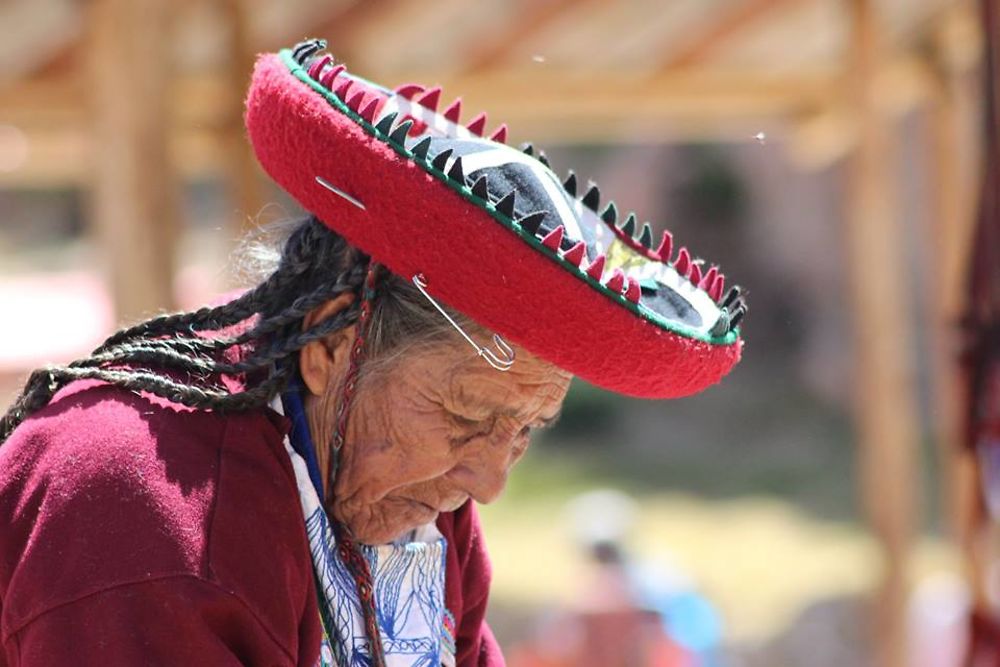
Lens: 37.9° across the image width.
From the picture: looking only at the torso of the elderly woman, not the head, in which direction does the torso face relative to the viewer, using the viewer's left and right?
facing the viewer and to the right of the viewer

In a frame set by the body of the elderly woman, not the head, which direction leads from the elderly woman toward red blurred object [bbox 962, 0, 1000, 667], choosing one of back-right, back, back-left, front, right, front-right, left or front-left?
left

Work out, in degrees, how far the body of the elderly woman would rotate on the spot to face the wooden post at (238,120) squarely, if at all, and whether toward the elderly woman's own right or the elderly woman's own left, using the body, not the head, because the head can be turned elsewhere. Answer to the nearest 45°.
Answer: approximately 135° to the elderly woman's own left

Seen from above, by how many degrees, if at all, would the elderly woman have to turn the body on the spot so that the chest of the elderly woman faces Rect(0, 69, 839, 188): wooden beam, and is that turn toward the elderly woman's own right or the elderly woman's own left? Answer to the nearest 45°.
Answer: approximately 135° to the elderly woman's own left

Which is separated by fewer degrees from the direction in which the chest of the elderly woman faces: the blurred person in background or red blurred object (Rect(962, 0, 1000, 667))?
the red blurred object

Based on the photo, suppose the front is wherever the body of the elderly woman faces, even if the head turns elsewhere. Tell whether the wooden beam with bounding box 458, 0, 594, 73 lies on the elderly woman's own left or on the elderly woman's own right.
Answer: on the elderly woman's own left

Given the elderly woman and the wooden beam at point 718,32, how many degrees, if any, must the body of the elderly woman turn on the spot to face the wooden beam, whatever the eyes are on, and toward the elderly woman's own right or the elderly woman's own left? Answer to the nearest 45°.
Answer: approximately 90° to the elderly woman's own left
